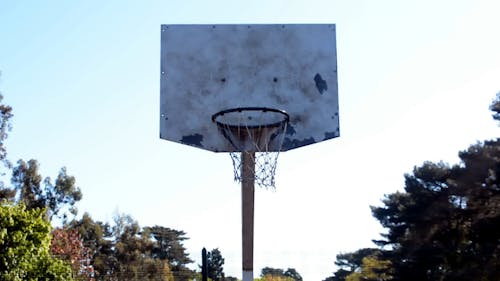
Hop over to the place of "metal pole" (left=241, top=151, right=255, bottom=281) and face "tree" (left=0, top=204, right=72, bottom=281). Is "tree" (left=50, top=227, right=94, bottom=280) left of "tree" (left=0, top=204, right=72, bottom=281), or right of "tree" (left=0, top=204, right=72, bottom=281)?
right

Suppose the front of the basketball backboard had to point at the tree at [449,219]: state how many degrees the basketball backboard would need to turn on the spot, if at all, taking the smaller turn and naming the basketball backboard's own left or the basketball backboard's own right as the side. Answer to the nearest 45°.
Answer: approximately 180°

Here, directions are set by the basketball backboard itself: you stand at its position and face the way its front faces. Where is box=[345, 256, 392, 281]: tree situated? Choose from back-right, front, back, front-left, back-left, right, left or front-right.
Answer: back

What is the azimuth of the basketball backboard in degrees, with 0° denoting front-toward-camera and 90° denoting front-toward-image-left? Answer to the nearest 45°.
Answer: approximately 0°

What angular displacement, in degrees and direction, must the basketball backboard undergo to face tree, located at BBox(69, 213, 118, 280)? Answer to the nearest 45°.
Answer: approximately 180°

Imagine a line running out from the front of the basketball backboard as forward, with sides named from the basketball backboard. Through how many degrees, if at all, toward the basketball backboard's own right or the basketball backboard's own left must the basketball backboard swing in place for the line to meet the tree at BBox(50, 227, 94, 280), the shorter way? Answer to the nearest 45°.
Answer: approximately 180°

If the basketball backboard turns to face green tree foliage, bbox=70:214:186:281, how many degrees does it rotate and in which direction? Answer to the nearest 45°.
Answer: approximately 180°
